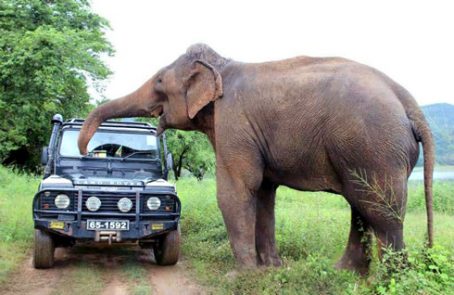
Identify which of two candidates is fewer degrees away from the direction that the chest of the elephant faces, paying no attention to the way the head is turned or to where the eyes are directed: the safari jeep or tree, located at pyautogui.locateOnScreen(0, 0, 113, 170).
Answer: the safari jeep

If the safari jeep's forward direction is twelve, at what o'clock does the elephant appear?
The elephant is roughly at 10 o'clock from the safari jeep.

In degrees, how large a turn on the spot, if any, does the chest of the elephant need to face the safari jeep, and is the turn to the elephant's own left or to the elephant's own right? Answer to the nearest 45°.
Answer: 0° — it already faces it

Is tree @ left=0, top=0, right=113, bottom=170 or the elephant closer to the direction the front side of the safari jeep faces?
the elephant

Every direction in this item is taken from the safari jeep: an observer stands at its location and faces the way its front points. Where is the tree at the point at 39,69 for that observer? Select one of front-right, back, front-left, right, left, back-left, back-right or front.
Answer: back

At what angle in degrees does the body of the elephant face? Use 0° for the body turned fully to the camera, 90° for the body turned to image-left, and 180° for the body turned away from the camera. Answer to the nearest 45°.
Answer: approximately 90°

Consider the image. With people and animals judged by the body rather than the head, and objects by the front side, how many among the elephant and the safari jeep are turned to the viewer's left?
1

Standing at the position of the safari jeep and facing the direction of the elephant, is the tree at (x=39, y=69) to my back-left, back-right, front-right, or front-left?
back-left

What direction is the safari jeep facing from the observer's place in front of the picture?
facing the viewer

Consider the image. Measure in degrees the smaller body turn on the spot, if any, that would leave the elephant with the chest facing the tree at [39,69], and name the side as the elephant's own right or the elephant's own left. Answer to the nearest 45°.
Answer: approximately 45° to the elephant's own right

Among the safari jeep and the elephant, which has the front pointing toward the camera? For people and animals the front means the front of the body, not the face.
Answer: the safari jeep

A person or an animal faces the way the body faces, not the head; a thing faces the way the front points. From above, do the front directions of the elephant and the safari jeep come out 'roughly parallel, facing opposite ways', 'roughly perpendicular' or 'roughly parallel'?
roughly perpendicular
